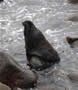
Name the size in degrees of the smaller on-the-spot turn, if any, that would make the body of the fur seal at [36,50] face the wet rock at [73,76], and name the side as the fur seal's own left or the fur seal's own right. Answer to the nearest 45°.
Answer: approximately 135° to the fur seal's own left

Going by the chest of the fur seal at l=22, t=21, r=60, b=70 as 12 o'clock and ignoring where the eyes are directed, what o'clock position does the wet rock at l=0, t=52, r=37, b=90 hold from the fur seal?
The wet rock is roughly at 10 o'clock from the fur seal.

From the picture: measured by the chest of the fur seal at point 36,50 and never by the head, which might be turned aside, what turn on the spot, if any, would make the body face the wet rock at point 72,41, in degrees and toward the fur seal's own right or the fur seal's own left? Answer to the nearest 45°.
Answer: approximately 135° to the fur seal's own right

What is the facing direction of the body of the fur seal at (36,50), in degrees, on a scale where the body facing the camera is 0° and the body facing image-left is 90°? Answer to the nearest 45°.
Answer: approximately 90°

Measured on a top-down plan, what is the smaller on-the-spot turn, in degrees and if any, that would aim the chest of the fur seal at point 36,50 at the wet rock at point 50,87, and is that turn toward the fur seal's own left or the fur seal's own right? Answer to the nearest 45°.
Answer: approximately 90° to the fur seal's own left

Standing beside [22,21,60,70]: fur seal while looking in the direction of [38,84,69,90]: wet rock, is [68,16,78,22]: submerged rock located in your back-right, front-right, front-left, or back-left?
back-left

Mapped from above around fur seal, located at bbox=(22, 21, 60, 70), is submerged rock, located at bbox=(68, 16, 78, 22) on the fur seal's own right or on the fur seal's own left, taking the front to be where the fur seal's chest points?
on the fur seal's own right
